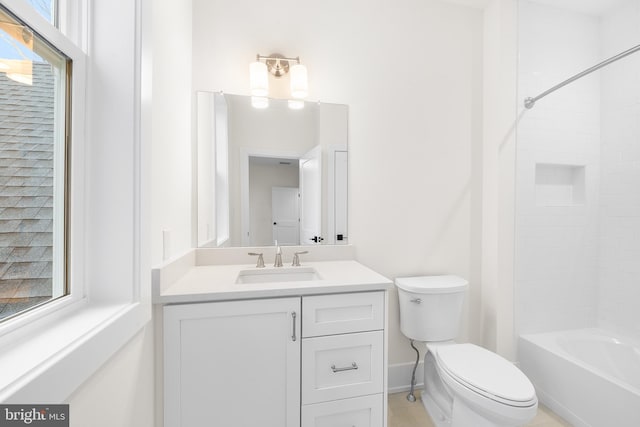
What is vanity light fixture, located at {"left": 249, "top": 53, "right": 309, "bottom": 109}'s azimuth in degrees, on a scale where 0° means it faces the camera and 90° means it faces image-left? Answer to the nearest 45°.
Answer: approximately 0°

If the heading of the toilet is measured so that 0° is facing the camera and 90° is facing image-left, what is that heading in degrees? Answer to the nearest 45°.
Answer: approximately 315°

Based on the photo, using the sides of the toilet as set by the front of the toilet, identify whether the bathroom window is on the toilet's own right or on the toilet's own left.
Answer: on the toilet's own right

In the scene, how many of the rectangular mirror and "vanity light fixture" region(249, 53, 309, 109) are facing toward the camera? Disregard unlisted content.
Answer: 2

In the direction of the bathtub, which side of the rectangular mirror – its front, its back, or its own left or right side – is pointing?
left

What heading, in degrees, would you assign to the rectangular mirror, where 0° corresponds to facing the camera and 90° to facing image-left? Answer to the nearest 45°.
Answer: approximately 0°

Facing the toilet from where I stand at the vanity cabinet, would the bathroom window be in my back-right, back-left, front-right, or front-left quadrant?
back-right
